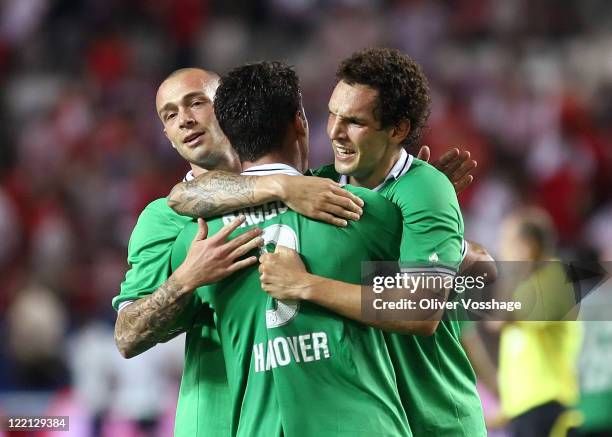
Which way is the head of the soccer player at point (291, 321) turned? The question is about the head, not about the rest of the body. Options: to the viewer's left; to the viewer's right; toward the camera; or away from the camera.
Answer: away from the camera

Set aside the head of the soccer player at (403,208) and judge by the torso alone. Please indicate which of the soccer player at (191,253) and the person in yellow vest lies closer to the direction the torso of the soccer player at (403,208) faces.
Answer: the soccer player

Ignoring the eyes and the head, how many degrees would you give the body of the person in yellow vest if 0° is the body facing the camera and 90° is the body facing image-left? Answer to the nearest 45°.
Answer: approximately 90°

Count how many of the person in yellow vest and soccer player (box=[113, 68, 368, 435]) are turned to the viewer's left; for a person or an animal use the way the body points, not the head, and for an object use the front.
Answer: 1

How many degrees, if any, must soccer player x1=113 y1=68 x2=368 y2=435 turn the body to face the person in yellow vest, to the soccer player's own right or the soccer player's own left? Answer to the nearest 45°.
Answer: approximately 90° to the soccer player's own left

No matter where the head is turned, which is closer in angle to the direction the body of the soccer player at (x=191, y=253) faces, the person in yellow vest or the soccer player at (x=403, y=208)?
the soccer player
